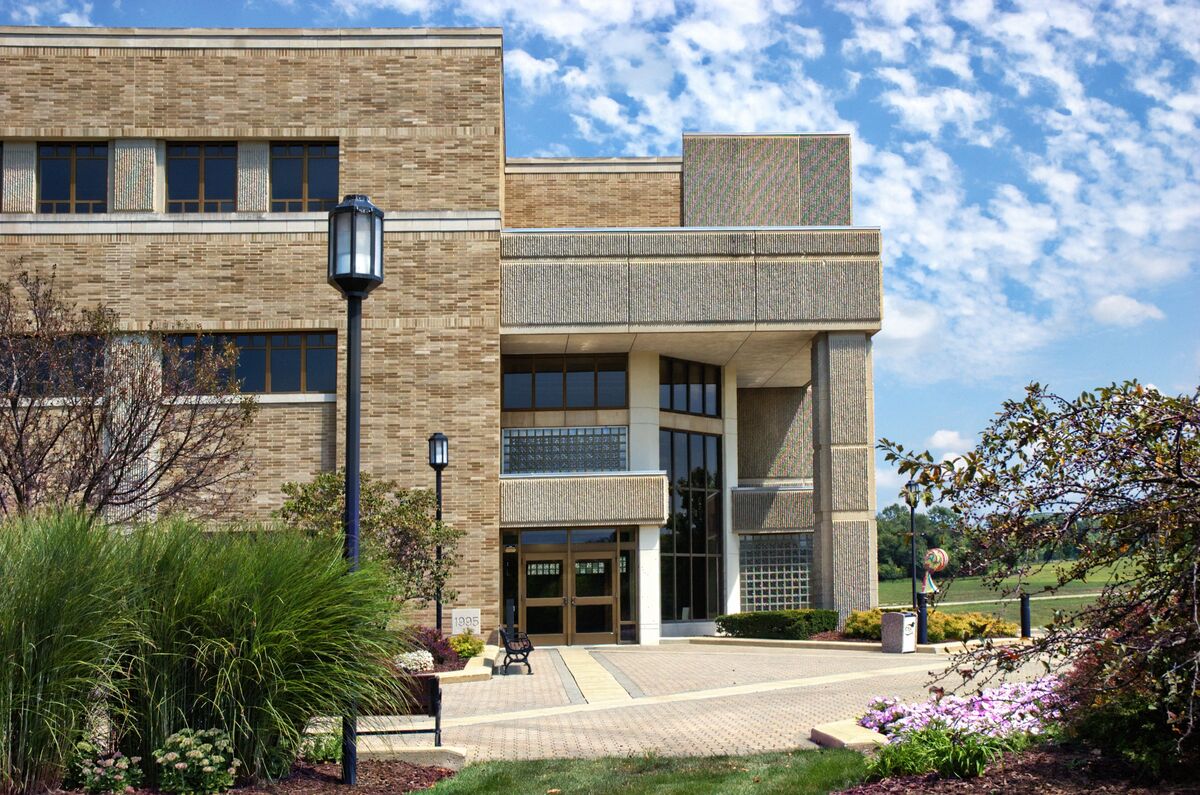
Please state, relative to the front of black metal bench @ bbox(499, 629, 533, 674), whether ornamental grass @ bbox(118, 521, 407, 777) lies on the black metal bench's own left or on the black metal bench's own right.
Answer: on the black metal bench's own right

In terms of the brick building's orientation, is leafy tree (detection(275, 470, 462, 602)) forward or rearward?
forward

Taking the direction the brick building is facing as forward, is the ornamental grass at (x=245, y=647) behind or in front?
in front

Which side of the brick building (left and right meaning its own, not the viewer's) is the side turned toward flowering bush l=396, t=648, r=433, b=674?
front

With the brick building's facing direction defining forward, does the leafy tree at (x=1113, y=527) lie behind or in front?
in front

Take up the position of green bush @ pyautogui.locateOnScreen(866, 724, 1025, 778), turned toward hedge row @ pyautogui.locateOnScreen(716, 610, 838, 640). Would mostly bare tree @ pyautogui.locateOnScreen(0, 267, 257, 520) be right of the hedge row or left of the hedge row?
left

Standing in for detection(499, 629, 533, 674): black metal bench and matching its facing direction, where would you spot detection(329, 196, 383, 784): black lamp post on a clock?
The black lamp post is roughly at 3 o'clock from the black metal bench.

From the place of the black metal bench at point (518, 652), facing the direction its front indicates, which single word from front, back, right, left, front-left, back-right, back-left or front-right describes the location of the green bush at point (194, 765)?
right

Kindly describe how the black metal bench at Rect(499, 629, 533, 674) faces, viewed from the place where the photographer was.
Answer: facing to the right of the viewer
